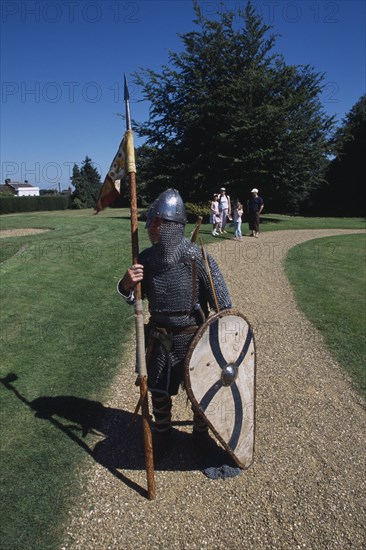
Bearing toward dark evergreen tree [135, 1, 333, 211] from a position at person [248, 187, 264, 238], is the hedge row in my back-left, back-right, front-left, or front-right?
front-left

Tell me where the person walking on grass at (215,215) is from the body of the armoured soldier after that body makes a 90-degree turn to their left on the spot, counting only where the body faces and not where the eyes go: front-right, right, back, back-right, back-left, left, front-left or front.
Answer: back-left

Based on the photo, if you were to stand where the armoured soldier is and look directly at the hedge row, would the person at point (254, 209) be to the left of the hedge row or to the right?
right

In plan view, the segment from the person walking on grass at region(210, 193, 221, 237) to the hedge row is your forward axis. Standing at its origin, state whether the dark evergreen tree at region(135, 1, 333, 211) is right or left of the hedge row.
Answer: right

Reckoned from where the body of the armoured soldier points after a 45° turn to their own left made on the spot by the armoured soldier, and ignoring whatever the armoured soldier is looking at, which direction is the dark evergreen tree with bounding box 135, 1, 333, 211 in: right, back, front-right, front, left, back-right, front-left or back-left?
back

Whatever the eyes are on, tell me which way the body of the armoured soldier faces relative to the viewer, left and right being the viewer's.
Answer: facing the viewer and to the left of the viewer

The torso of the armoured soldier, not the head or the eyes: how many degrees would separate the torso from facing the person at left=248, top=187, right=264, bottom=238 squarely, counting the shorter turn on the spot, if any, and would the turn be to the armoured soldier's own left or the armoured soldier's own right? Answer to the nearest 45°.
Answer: approximately 135° to the armoured soldier's own right

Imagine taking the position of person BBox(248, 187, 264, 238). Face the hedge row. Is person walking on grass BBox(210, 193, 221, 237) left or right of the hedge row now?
left
